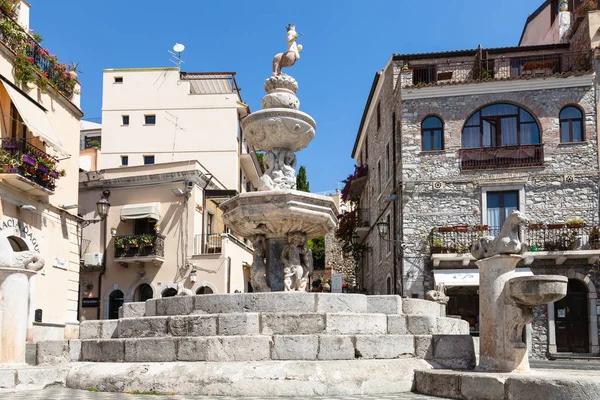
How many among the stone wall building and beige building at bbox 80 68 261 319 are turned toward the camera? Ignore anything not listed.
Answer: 2

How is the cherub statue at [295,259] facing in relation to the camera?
toward the camera

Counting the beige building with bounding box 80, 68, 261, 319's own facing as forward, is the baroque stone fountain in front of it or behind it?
in front

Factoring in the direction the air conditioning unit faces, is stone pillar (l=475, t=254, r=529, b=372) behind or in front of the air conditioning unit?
in front

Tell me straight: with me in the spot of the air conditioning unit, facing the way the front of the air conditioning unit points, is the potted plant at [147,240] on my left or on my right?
on my left

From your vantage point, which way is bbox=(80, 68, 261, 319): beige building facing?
toward the camera

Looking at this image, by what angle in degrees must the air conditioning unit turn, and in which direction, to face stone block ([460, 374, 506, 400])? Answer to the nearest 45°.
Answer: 0° — it already faces it

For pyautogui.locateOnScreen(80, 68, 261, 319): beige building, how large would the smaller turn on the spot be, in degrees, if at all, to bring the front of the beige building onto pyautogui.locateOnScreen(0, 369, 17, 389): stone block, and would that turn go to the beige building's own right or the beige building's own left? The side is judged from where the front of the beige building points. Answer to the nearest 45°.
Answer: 0° — it already faces it

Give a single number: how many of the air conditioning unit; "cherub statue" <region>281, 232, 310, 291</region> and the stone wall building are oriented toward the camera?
3

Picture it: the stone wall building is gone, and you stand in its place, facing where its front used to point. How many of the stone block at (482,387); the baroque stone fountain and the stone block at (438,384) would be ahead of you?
3

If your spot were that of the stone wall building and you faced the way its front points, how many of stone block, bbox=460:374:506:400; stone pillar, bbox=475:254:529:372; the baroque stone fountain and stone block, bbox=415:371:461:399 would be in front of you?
4

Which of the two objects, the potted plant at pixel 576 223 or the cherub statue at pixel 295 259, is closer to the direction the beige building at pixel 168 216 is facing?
the cherub statue

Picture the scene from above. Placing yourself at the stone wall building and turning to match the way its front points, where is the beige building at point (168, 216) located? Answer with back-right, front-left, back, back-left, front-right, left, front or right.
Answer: right

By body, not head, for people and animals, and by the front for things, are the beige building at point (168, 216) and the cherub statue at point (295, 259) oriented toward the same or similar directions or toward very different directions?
same or similar directions
